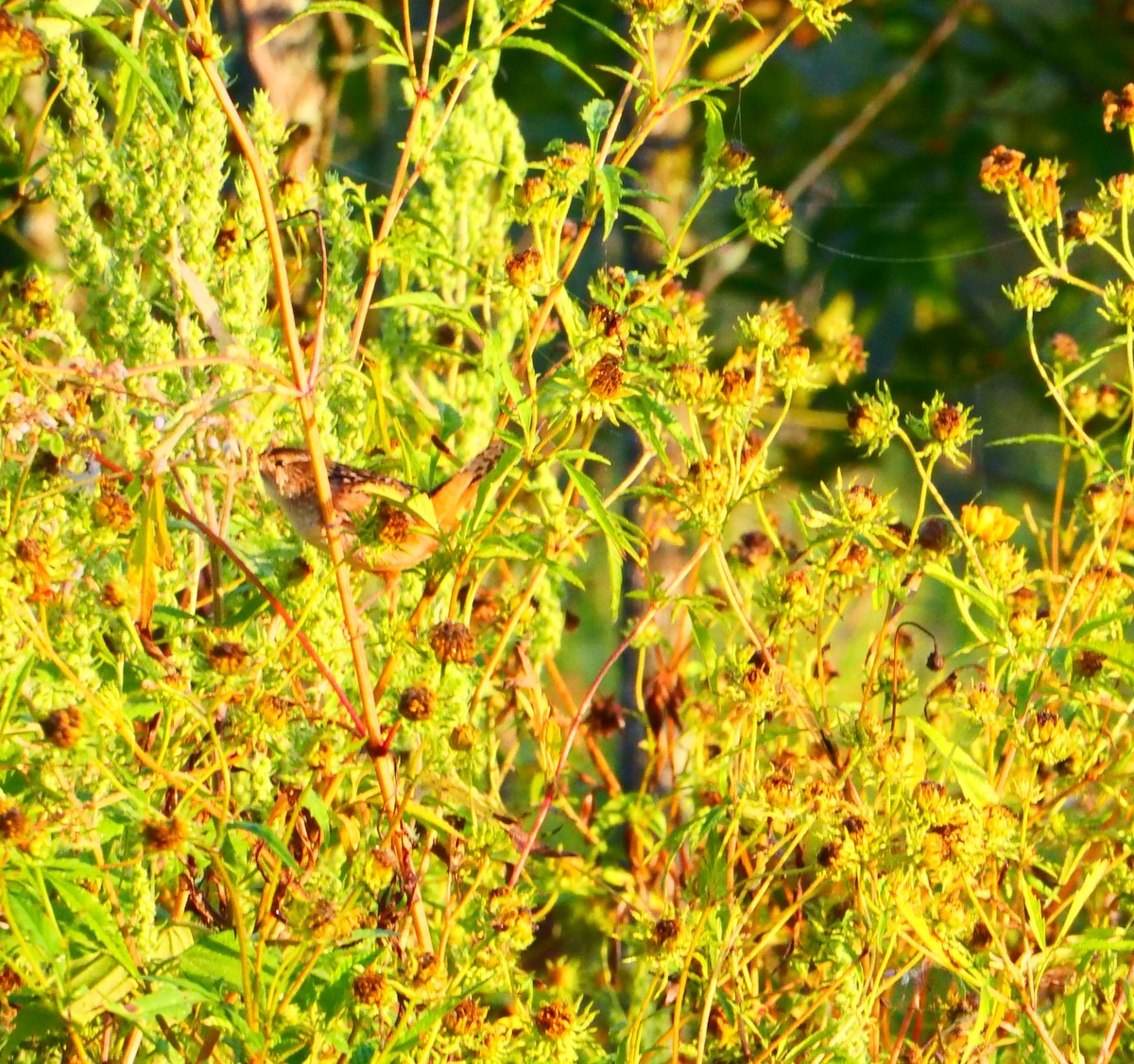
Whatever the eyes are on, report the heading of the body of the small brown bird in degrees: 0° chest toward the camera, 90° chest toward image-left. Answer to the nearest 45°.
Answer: approximately 90°
